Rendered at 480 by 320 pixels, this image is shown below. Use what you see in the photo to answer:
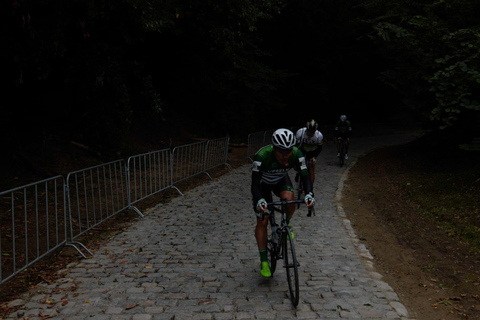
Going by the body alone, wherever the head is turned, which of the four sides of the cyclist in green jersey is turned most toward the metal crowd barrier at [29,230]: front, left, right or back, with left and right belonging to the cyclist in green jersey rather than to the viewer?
right

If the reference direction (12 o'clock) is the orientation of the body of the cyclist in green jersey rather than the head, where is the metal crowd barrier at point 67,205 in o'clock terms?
The metal crowd barrier is roughly at 4 o'clock from the cyclist in green jersey.

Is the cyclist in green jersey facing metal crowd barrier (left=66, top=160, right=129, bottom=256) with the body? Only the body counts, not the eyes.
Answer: no

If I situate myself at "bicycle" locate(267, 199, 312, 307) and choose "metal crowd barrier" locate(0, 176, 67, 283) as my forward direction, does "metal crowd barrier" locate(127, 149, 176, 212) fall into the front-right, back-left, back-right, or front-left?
front-right

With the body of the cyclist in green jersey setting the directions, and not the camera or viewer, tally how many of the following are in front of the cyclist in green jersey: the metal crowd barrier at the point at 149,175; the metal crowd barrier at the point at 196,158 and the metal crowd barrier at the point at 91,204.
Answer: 0

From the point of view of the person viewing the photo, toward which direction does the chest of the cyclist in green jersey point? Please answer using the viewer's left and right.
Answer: facing the viewer

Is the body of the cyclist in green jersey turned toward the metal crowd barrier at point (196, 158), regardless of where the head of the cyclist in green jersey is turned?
no

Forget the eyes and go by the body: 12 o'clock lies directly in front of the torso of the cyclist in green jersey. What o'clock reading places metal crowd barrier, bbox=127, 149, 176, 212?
The metal crowd barrier is roughly at 5 o'clock from the cyclist in green jersey.

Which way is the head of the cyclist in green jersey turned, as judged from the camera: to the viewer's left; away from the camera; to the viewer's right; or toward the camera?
toward the camera

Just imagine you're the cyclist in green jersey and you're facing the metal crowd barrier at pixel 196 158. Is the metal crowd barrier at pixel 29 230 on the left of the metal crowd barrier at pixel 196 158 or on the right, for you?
left
